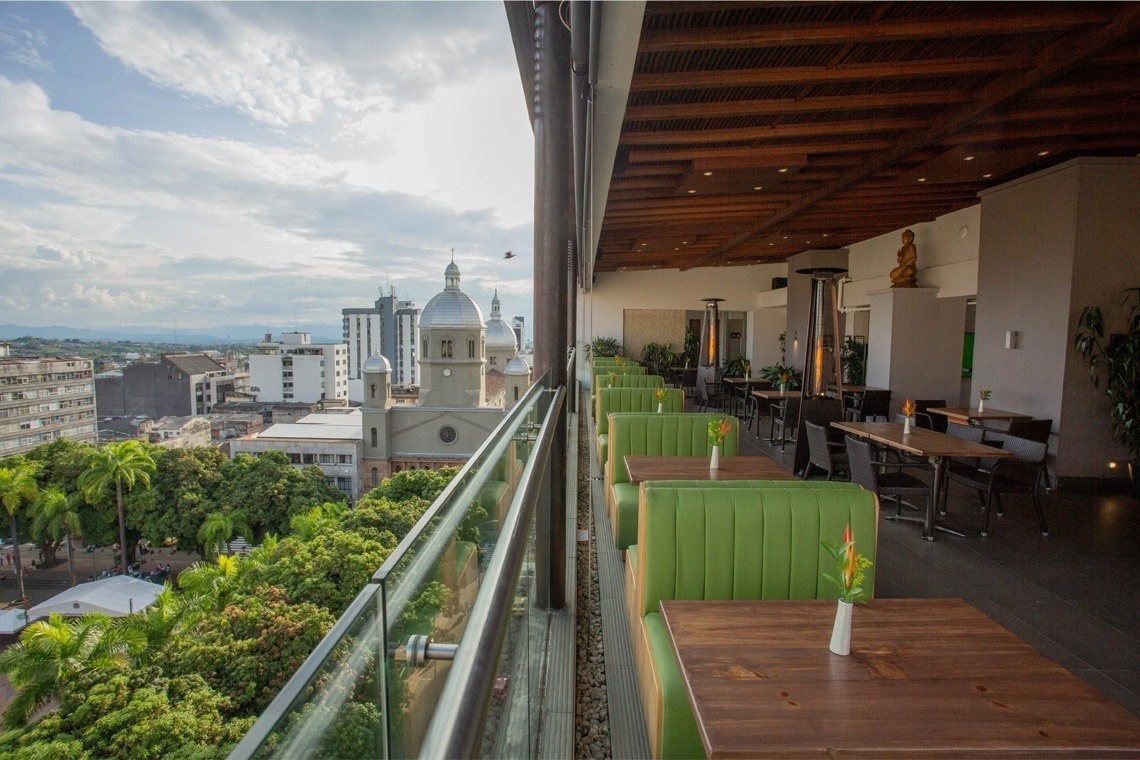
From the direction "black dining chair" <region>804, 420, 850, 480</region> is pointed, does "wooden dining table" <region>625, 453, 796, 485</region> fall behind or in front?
behind

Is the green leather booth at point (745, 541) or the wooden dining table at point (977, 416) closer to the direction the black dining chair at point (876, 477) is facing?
the wooden dining table

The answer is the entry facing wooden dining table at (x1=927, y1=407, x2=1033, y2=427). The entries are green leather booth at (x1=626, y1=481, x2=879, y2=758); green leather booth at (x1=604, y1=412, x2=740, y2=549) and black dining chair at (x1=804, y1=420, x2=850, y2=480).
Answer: the black dining chair

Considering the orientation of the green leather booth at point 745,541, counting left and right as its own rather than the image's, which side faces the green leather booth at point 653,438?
back

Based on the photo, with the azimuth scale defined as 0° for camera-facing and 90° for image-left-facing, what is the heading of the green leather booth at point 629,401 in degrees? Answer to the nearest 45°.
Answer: approximately 0°

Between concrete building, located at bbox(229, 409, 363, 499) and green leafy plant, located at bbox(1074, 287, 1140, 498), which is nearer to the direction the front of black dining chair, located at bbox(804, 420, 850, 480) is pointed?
the green leafy plant

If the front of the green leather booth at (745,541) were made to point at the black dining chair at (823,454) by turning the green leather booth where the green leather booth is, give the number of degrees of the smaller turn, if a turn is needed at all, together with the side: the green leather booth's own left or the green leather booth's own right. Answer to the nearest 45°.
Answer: approximately 180°

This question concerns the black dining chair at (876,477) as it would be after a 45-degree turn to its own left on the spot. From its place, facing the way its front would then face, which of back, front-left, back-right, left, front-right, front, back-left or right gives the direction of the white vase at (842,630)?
back
